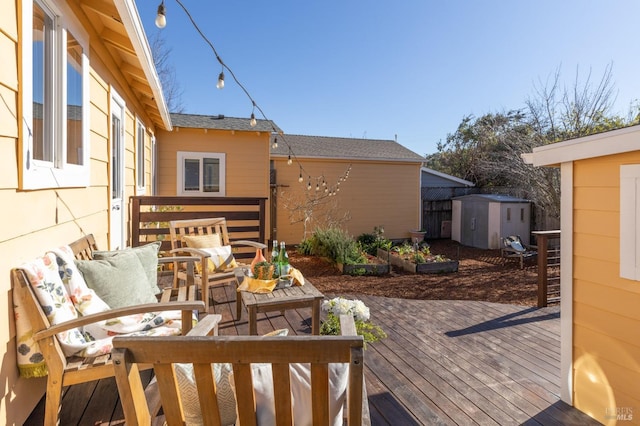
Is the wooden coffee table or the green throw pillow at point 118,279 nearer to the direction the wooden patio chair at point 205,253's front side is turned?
the wooden coffee table

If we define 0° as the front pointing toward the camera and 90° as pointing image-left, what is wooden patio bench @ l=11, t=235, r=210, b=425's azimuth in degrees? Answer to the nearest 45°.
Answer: approximately 270°

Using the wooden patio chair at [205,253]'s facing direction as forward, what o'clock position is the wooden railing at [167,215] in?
The wooden railing is roughly at 7 o'clock from the wooden patio chair.

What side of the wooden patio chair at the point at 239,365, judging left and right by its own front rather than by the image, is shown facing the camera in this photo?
back

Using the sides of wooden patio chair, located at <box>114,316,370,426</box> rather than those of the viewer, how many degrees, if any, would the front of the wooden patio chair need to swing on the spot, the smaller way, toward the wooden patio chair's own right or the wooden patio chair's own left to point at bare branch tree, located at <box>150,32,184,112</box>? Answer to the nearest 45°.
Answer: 0° — it already faces it

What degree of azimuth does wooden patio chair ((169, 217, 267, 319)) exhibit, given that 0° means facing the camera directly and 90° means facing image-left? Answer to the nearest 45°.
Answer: approximately 315°

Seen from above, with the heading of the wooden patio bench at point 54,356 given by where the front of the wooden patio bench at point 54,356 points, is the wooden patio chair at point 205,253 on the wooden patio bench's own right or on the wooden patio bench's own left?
on the wooden patio bench's own left

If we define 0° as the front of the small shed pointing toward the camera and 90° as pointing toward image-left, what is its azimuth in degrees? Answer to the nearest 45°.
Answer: approximately 45°
